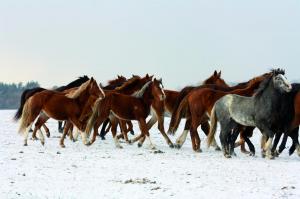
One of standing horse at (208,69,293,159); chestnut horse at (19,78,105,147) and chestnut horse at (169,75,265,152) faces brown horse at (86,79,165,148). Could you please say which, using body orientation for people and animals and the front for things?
chestnut horse at (19,78,105,147)

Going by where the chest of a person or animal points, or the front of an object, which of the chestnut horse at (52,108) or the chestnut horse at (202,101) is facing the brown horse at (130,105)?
the chestnut horse at (52,108)

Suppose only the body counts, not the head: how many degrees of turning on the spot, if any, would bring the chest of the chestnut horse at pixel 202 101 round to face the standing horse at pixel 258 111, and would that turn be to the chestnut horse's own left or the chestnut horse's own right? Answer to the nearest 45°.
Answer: approximately 45° to the chestnut horse's own right

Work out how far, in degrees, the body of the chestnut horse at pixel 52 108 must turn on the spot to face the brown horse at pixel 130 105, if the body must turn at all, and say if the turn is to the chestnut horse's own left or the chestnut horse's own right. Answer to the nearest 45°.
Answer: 0° — it already faces it

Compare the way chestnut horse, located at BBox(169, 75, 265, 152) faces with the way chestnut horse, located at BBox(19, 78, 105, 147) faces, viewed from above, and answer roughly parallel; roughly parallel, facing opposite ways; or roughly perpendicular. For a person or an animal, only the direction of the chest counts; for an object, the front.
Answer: roughly parallel

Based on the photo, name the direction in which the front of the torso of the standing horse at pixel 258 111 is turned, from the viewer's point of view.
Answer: to the viewer's right

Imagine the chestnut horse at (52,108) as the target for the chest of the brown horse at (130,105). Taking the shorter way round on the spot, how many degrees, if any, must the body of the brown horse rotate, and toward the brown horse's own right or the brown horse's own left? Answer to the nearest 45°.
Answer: approximately 180°

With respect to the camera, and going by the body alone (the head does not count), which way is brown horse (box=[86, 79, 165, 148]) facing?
to the viewer's right

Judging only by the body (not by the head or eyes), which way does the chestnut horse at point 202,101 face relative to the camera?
to the viewer's right

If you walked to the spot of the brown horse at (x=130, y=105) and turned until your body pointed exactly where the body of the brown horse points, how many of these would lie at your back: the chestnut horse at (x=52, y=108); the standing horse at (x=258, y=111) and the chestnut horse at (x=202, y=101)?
1

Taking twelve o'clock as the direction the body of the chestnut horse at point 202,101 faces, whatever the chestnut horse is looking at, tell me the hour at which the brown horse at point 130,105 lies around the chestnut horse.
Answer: The brown horse is roughly at 6 o'clock from the chestnut horse.

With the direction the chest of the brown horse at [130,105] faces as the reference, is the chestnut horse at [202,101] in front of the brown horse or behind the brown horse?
in front

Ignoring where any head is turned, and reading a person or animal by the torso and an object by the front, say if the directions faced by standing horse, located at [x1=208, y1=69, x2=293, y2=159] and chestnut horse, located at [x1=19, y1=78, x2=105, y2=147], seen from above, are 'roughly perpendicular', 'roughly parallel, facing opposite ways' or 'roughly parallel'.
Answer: roughly parallel

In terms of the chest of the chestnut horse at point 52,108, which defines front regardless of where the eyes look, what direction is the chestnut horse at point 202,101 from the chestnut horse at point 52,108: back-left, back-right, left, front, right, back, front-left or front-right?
front

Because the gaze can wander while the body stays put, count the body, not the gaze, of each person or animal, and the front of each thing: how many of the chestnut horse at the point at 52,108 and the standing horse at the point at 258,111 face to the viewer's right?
2

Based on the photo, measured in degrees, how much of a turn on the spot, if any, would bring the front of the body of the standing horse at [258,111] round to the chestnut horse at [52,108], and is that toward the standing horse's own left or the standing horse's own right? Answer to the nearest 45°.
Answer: approximately 180°

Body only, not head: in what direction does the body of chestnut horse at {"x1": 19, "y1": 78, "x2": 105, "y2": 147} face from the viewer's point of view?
to the viewer's right

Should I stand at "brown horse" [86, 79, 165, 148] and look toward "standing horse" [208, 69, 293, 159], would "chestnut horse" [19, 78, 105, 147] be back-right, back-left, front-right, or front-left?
back-right

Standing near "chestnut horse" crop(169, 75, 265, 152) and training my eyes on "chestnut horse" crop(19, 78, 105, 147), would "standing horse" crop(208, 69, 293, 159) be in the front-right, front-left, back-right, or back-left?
back-left
